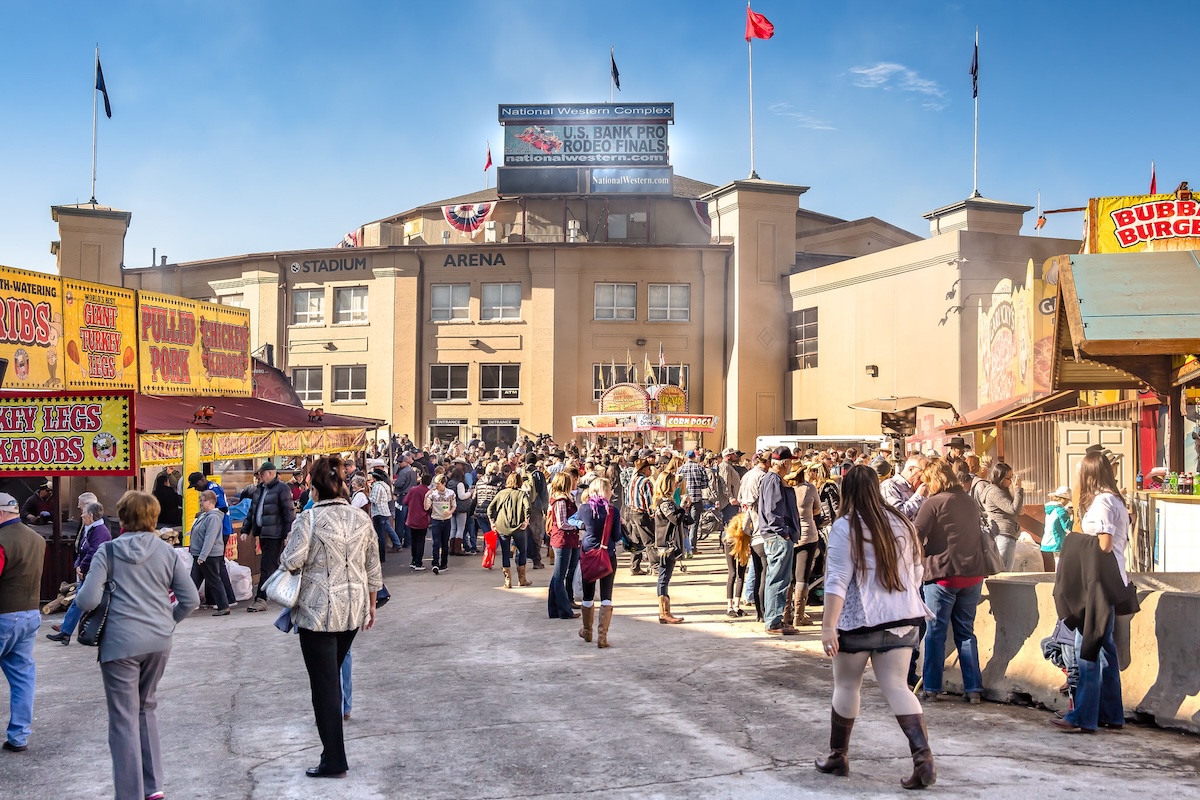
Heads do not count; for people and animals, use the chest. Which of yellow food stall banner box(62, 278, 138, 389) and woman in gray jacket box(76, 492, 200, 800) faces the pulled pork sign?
the woman in gray jacket

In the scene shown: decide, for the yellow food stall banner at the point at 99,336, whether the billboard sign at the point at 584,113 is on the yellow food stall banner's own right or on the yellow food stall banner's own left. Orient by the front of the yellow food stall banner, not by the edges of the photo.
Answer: on the yellow food stall banner's own left

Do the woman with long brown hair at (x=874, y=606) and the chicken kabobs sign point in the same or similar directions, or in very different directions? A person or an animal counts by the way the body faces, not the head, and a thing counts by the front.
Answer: very different directions

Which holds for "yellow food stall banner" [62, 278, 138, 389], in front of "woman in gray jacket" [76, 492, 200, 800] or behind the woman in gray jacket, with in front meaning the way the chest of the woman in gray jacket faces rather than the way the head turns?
in front

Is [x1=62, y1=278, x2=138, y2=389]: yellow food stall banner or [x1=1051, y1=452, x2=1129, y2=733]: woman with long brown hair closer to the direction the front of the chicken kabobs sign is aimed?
the woman with long brown hair

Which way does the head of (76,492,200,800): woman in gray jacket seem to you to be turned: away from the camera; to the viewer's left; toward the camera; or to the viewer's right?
away from the camera

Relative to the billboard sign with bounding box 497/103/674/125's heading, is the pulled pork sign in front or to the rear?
in front

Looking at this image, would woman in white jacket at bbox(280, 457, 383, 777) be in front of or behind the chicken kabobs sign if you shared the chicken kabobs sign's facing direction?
in front

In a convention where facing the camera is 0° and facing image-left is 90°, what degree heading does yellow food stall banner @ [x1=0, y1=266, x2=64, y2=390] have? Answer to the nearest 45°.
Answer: approximately 315°

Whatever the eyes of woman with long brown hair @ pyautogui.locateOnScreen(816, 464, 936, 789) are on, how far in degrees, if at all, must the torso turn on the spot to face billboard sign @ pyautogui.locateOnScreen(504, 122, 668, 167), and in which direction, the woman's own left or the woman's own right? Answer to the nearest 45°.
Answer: approximately 45° to the woman's own right

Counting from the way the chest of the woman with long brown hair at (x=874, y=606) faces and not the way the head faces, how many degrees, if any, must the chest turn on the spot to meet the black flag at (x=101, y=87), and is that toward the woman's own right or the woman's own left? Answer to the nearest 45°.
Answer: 0° — they already face it

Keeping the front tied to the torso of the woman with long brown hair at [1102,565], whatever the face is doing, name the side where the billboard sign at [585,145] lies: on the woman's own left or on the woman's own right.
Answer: on the woman's own right
